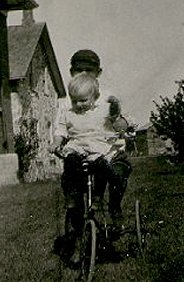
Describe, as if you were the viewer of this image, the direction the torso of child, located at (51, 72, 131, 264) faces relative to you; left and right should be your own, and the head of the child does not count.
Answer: facing the viewer

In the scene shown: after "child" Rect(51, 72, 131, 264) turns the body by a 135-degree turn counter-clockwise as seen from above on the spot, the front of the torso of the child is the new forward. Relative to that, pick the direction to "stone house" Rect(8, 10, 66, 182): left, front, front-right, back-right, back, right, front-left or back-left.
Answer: front-left
